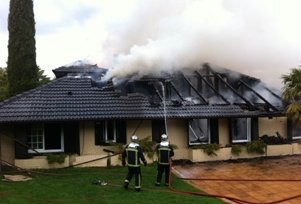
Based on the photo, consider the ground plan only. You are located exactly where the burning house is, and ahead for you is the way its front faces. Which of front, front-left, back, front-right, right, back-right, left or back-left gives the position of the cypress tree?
back-right

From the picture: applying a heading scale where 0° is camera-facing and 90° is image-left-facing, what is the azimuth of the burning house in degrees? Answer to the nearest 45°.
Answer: approximately 0°

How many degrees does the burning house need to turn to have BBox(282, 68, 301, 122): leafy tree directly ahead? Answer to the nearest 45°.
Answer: approximately 90° to its left

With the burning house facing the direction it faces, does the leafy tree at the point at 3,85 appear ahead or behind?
behind
